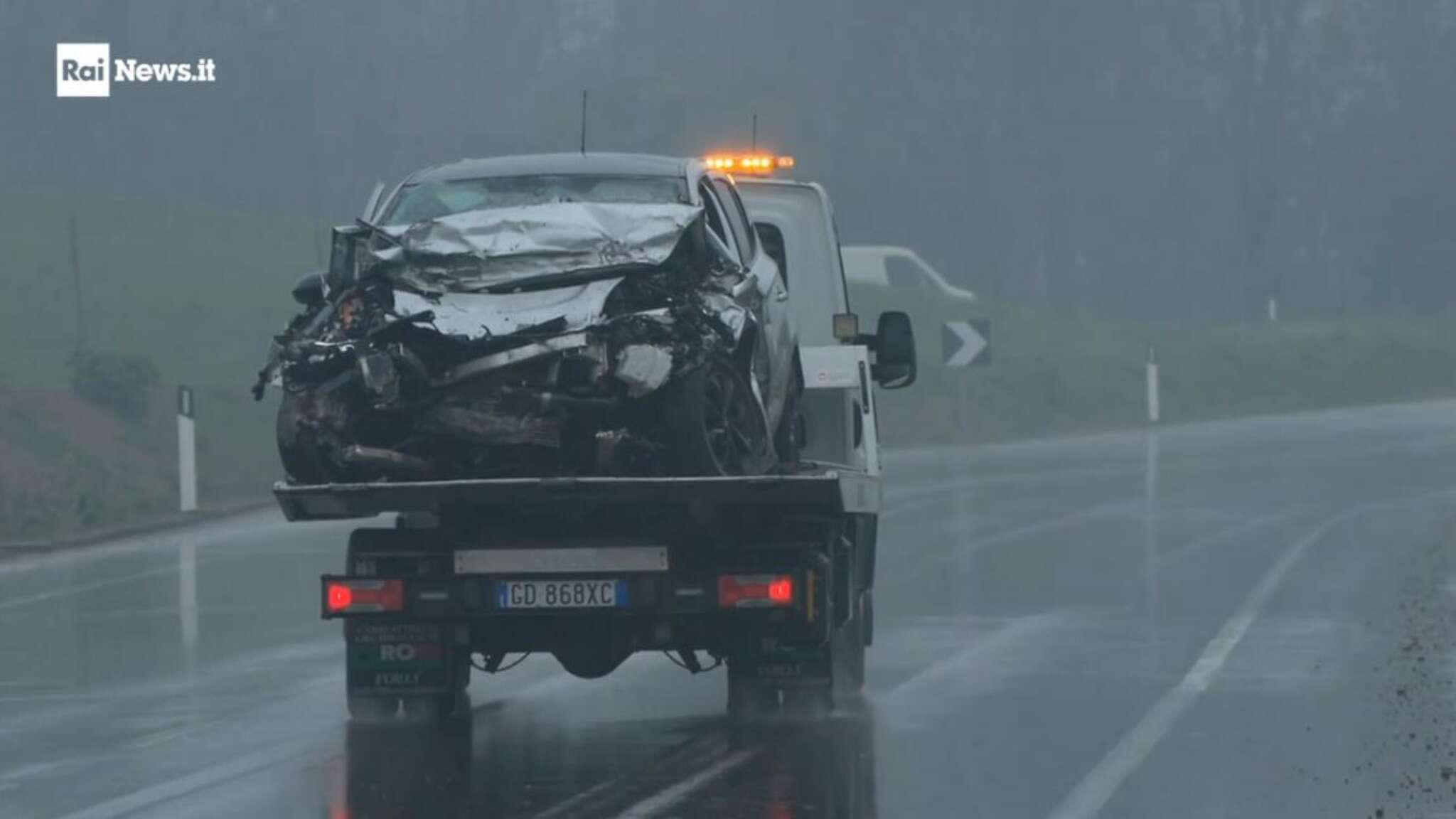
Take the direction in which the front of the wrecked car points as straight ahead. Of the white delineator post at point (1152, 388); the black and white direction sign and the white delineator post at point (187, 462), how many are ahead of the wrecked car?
0

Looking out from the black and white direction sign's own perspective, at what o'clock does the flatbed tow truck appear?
The flatbed tow truck is roughly at 12 o'clock from the black and white direction sign.

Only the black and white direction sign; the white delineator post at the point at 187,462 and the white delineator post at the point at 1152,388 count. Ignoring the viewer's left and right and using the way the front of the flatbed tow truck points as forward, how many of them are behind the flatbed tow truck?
0

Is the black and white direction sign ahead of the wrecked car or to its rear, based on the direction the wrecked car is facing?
to the rear

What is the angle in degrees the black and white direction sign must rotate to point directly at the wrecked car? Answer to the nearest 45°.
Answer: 0° — it already faces it

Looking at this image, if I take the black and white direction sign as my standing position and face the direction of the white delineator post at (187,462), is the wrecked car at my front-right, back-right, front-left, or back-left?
front-left

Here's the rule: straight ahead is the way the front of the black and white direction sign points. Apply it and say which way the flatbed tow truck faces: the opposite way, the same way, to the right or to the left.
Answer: the opposite way

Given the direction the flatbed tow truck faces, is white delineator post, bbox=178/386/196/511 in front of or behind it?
in front

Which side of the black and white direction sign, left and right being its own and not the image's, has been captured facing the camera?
front

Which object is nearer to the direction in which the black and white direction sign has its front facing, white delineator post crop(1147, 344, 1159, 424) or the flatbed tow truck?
the flatbed tow truck

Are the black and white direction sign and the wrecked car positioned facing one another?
no

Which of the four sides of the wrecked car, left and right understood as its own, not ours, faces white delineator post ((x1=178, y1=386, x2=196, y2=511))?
back

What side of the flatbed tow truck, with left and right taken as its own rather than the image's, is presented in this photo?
back

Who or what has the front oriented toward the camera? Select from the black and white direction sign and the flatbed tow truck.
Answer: the black and white direction sign

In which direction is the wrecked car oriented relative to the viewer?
toward the camera

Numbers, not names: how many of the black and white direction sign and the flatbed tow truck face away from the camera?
1

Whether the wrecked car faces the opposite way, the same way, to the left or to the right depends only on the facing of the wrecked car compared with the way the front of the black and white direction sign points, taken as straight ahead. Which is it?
the same way
